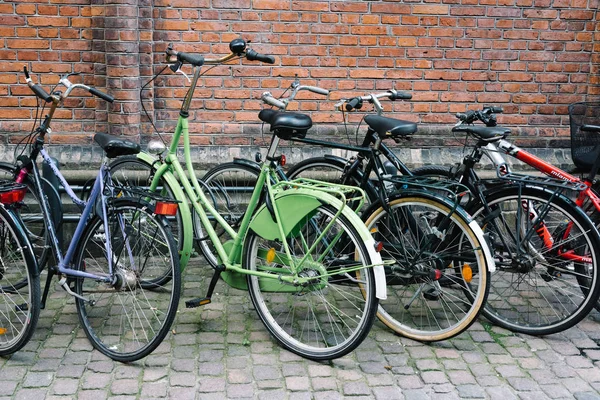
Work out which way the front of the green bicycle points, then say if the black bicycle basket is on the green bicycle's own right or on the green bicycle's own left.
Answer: on the green bicycle's own right

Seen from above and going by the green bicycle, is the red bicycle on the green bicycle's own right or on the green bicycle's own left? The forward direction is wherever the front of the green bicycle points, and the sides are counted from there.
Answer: on the green bicycle's own right

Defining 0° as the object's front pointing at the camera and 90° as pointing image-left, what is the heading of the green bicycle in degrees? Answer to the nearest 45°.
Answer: approximately 135°
